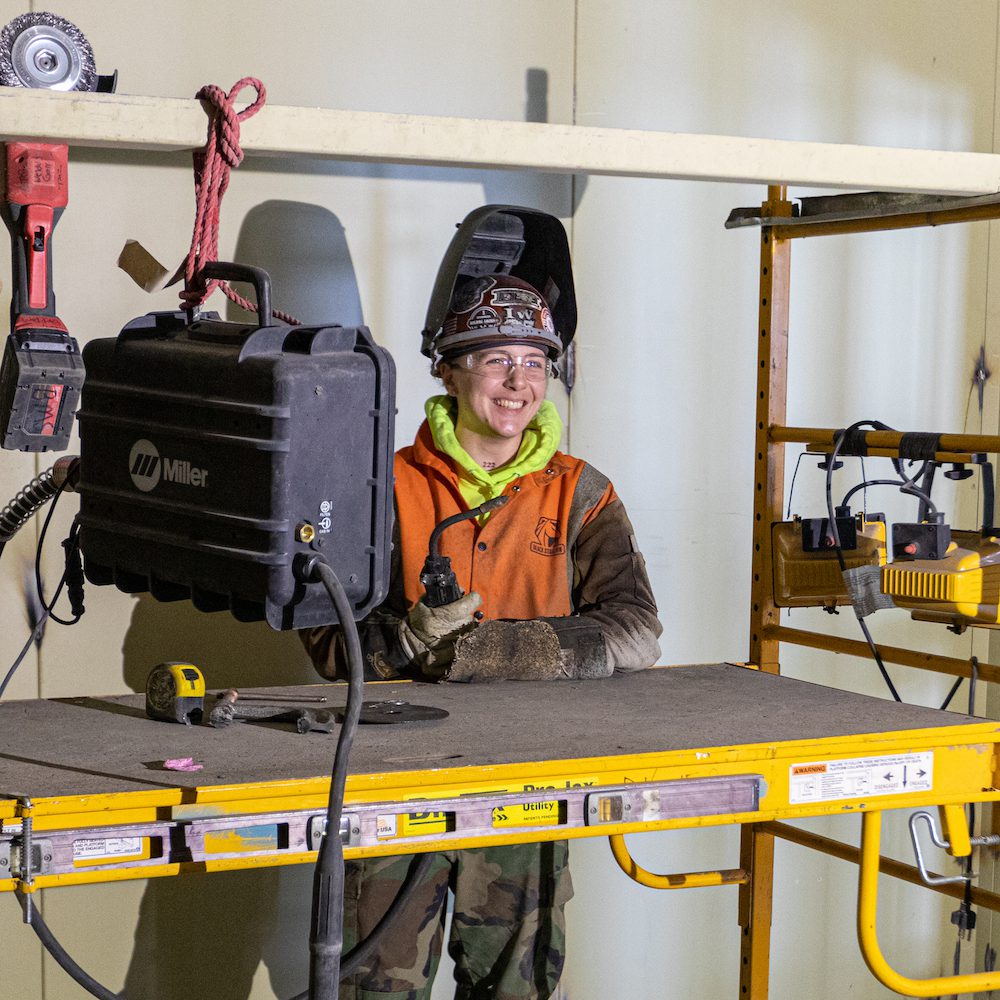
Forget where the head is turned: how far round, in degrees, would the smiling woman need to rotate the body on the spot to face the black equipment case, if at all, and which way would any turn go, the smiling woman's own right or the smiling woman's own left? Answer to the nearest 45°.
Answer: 0° — they already face it

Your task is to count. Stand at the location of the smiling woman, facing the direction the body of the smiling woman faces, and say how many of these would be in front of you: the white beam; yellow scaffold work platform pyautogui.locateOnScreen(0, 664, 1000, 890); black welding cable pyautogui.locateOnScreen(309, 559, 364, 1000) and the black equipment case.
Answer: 4

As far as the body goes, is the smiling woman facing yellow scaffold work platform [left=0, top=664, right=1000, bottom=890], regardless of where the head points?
yes

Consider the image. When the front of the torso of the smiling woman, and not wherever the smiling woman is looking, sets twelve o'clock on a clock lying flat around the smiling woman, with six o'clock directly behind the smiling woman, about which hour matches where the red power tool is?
The red power tool is roughly at 1 o'clock from the smiling woman.

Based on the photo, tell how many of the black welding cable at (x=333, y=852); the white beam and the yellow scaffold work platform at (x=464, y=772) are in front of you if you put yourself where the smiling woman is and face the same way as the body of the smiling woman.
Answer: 3

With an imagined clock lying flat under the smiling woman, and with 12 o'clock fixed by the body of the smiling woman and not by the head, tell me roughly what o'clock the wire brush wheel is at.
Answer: The wire brush wheel is roughly at 1 o'clock from the smiling woman.

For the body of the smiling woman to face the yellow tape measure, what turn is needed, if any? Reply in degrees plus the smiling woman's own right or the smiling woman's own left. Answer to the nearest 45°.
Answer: approximately 45° to the smiling woman's own right

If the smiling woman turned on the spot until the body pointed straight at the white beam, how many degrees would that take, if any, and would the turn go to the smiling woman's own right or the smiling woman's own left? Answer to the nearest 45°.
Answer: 0° — they already face it

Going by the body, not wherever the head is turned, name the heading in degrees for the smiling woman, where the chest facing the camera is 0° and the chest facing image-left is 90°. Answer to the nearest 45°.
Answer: approximately 0°

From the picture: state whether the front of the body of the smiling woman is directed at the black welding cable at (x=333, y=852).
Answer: yes
